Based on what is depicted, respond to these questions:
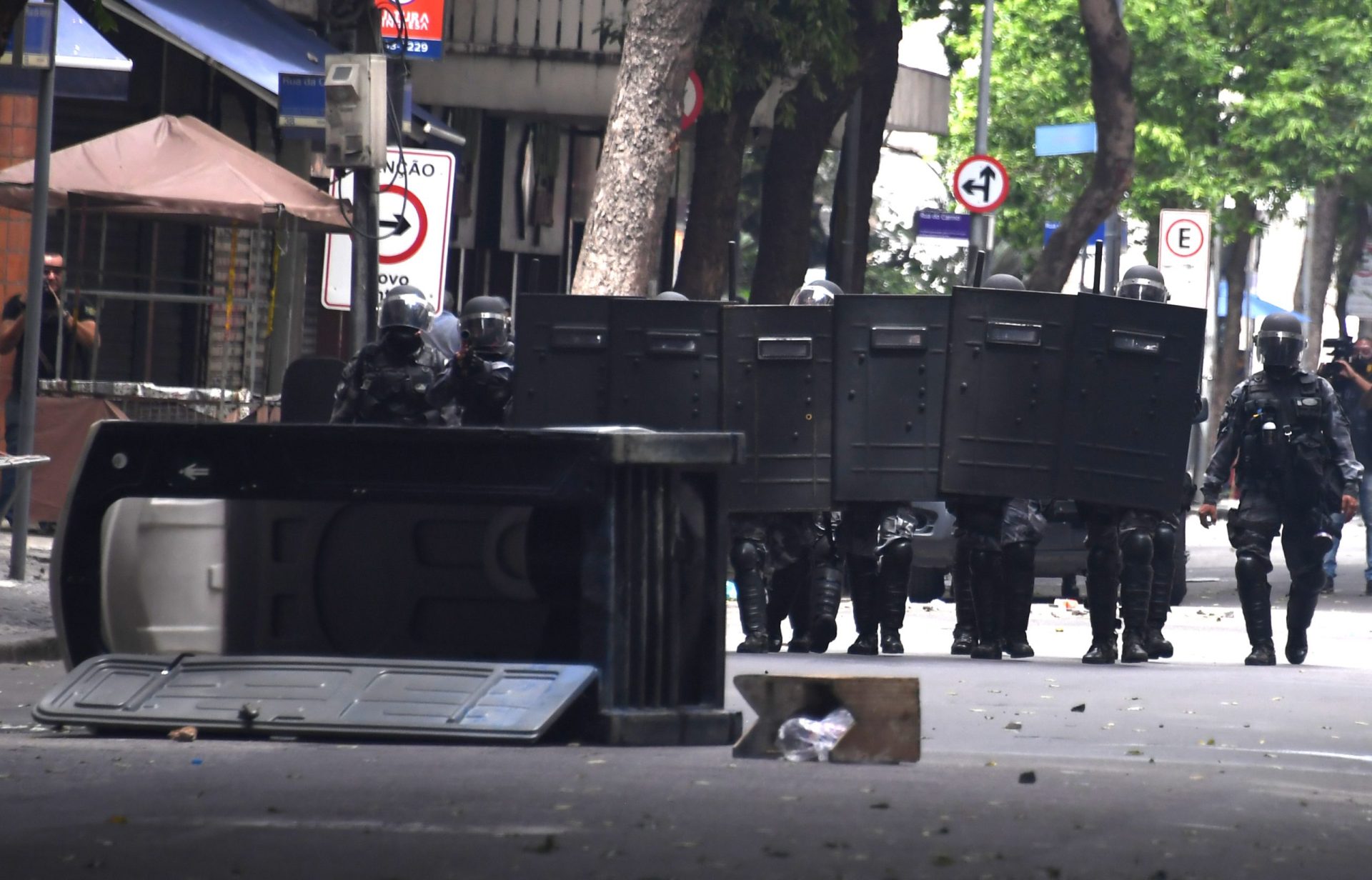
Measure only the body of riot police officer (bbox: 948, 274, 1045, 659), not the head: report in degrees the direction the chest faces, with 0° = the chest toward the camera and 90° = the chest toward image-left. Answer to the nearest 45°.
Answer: approximately 0°

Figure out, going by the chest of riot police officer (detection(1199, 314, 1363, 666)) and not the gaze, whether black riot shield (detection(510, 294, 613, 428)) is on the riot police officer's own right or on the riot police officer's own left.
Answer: on the riot police officer's own right

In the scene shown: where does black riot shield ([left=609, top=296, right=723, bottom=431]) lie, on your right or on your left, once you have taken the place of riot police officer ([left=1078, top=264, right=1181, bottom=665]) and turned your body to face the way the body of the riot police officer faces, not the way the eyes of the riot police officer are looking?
on your right

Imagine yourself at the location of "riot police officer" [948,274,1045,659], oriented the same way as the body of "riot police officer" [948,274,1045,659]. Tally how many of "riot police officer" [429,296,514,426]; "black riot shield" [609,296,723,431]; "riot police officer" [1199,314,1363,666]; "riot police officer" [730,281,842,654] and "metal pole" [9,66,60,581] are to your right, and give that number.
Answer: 4

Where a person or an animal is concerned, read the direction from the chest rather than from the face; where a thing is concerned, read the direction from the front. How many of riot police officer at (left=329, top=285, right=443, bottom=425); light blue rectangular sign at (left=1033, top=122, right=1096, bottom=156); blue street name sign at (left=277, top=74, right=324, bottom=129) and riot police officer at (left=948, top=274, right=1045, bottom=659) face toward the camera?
4

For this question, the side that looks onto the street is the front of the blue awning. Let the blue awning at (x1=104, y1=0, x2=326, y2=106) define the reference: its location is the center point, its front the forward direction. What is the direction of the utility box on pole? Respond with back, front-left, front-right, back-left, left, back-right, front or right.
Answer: front-right

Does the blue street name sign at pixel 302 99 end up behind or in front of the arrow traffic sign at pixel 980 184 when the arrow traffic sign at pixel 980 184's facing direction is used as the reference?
in front

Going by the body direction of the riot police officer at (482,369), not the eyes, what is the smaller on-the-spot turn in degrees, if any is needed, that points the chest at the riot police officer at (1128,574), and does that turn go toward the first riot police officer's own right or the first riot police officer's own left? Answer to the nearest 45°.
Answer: approximately 90° to the first riot police officer's own left

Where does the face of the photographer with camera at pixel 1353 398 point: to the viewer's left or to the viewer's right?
to the viewer's left

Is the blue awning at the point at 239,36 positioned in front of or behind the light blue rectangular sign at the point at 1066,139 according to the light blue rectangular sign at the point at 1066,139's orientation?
in front

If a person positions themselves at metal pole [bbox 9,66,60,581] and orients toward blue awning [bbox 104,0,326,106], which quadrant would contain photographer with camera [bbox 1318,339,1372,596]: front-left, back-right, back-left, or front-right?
front-right

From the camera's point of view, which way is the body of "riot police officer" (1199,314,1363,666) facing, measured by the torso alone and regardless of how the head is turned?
toward the camera

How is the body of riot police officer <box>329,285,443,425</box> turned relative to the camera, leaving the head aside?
toward the camera

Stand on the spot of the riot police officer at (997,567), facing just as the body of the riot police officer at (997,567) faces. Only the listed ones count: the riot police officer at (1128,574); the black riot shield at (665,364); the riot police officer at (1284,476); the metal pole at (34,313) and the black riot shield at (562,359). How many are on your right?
3

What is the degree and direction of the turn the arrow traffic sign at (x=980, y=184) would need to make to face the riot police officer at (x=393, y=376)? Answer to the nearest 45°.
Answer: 0° — it already faces them

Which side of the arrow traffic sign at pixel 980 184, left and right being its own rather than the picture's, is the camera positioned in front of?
front
